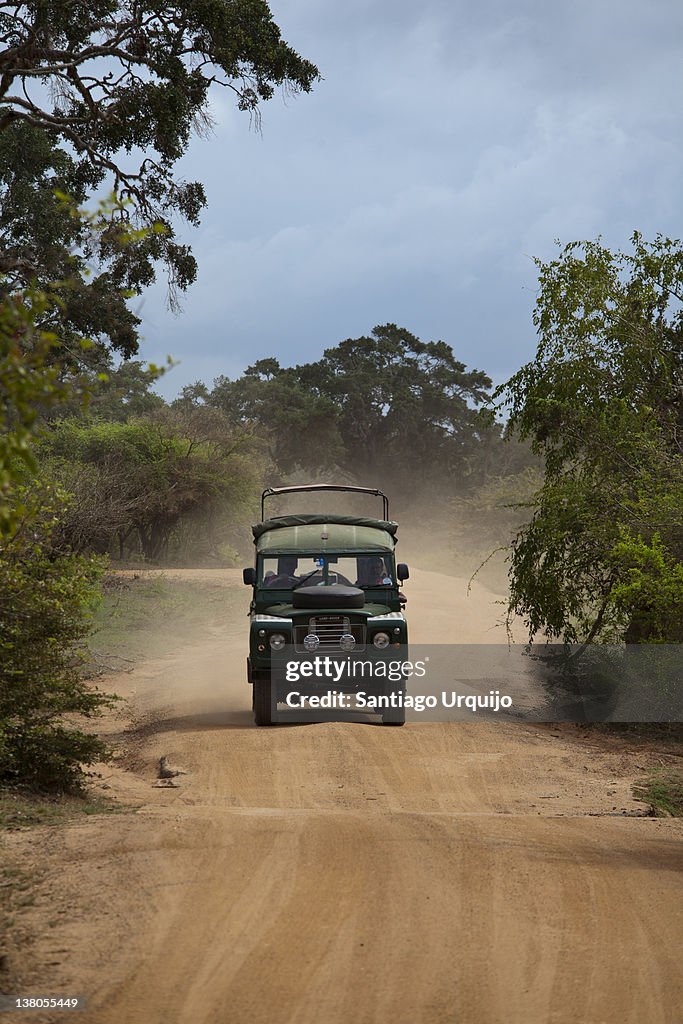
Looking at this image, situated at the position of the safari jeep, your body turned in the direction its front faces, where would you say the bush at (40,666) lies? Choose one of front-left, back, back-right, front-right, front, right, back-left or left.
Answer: front-right

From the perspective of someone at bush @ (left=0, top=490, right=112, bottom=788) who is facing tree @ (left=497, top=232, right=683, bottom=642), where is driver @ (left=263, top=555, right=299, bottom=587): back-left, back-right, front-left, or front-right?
front-left

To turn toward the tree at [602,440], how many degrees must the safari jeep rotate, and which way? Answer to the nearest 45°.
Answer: approximately 135° to its left

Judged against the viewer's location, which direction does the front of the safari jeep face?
facing the viewer
